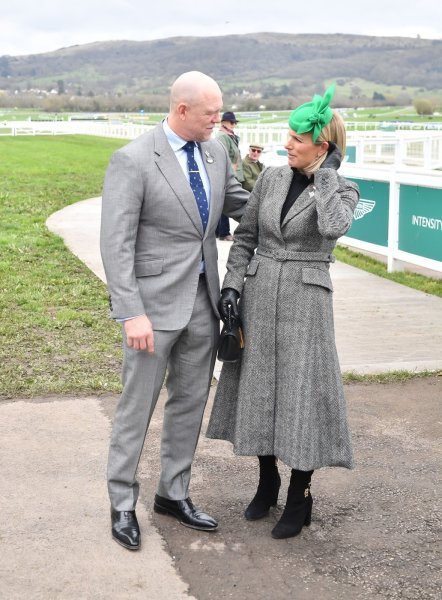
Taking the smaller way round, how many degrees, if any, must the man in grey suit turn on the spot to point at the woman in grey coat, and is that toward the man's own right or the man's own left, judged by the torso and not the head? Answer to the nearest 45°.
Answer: approximately 45° to the man's own left

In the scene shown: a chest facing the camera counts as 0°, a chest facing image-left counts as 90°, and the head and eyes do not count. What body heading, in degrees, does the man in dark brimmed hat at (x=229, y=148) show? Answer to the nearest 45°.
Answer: approximately 315°

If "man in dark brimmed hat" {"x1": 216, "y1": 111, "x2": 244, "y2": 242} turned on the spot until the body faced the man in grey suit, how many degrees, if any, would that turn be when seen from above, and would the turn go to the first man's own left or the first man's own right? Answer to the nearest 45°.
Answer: approximately 45° to the first man's own right

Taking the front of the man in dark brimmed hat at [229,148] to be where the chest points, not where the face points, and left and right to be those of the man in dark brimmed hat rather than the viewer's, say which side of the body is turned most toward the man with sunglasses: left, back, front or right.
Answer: left

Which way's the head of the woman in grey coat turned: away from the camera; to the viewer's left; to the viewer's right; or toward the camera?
to the viewer's left

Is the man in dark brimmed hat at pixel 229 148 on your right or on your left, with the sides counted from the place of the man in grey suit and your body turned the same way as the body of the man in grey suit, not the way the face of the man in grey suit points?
on your left
